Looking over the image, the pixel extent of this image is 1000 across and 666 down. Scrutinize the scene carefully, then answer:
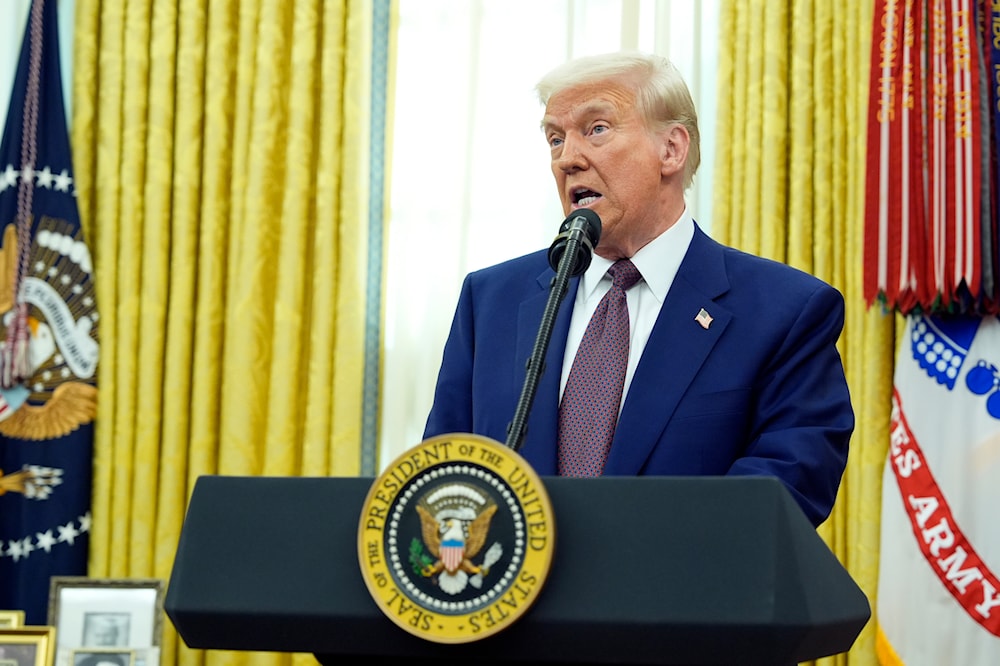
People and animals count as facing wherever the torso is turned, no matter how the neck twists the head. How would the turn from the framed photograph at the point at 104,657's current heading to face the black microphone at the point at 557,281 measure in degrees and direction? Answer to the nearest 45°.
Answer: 0° — it already faces it

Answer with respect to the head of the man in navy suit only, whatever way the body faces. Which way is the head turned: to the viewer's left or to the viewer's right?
to the viewer's left

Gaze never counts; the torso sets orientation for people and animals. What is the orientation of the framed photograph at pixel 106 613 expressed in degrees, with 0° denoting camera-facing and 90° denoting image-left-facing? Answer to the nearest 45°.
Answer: approximately 0°

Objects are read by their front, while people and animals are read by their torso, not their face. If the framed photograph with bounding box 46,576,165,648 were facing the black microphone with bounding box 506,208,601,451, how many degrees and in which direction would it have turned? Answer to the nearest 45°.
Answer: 0° — it already faces it

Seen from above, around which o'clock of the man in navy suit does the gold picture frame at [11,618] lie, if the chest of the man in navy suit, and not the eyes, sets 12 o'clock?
The gold picture frame is roughly at 3 o'clock from the man in navy suit.

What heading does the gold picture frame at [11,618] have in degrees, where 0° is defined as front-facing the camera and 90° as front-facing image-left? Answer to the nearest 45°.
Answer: approximately 0°

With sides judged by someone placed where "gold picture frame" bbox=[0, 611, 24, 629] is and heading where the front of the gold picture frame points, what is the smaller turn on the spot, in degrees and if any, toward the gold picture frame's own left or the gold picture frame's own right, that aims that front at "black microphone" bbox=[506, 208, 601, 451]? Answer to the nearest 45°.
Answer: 0° — it already faces it
